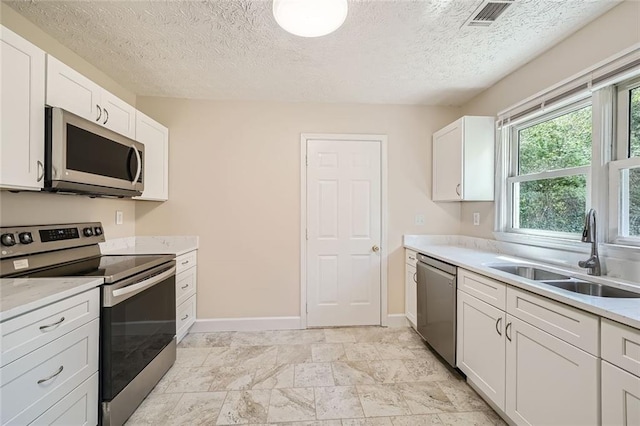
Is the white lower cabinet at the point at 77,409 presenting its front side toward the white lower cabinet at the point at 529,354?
yes

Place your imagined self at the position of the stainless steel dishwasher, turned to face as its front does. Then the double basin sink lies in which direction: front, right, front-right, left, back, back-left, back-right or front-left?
left

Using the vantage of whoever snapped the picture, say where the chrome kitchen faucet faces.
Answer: facing the viewer and to the left of the viewer

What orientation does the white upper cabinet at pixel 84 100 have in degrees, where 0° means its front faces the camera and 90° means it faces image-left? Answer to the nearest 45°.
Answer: approximately 315°

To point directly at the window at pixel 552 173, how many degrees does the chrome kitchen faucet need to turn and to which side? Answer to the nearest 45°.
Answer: approximately 135° to its right

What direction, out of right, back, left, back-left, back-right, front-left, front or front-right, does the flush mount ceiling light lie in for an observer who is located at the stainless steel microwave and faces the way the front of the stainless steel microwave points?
front

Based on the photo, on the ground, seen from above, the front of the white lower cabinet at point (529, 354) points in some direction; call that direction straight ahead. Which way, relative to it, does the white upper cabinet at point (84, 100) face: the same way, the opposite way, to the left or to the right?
the opposite way

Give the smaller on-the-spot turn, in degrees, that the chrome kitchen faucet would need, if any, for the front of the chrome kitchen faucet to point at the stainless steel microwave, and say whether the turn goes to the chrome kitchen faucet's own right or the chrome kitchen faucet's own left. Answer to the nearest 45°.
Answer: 0° — it already faces it

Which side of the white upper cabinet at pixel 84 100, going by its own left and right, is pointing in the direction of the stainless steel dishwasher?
front

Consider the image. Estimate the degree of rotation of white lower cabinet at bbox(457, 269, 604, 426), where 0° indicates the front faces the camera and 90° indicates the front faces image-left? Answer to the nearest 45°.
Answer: approximately 45°

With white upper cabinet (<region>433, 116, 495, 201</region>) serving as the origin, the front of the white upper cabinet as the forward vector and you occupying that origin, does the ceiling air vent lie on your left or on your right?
on your left

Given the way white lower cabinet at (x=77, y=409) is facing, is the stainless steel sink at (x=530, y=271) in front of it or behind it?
in front

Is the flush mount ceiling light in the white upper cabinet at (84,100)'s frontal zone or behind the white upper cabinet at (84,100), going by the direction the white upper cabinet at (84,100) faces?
frontal zone
